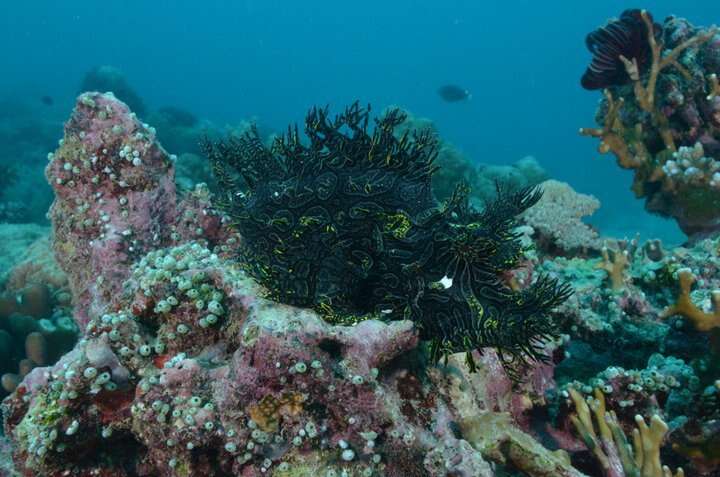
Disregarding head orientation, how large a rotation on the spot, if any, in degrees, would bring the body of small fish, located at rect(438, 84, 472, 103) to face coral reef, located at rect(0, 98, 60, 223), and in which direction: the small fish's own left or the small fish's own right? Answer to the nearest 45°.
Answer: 0° — it already faces it

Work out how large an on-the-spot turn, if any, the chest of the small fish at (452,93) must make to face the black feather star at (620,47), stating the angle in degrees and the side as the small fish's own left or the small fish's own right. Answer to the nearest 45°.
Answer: approximately 90° to the small fish's own left

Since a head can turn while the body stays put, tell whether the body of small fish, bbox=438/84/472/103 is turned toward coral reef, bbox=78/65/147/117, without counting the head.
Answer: yes

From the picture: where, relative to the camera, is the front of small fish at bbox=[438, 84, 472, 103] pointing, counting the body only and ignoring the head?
to the viewer's left
